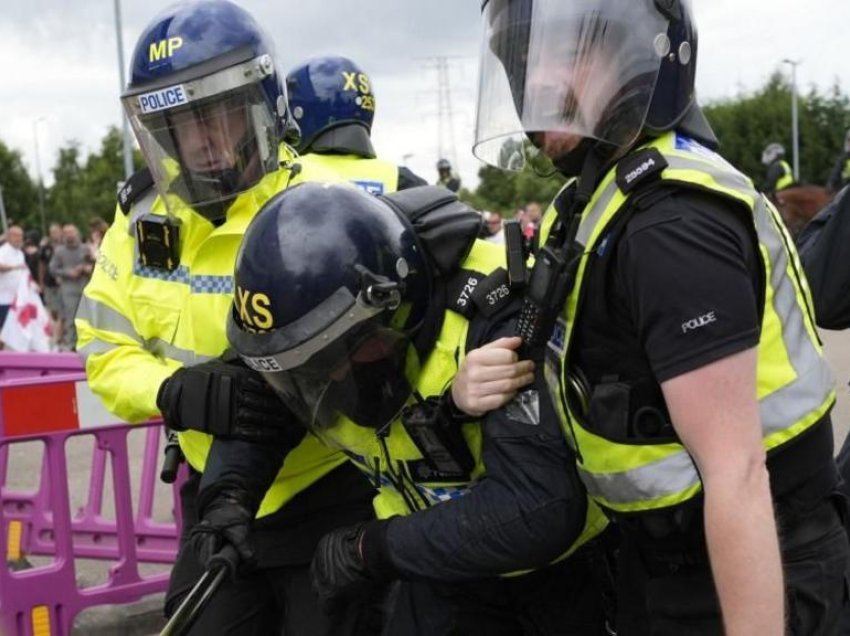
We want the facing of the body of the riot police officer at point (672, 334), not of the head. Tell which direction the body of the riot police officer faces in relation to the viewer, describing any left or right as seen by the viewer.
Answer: facing to the left of the viewer

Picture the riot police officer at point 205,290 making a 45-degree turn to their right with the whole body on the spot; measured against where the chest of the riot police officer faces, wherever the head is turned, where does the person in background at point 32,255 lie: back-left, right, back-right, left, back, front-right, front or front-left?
back-right

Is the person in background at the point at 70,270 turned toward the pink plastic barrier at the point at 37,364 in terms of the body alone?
yes

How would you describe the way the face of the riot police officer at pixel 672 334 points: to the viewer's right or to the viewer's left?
to the viewer's left

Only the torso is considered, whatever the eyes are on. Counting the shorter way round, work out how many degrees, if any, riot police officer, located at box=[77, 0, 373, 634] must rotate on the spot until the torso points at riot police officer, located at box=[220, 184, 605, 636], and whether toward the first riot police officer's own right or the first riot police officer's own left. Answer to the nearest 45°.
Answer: approximately 45° to the first riot police officer's own left

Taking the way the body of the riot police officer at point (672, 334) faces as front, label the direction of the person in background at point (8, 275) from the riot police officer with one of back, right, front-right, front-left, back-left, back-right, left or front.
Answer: front-right

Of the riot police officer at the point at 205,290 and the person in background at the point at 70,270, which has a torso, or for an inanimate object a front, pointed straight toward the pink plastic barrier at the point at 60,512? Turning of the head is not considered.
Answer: the person in background

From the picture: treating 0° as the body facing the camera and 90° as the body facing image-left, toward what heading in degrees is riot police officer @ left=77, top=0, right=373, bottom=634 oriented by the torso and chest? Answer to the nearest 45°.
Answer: approximately 0°
